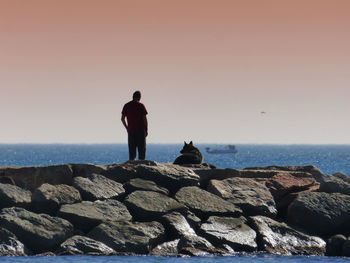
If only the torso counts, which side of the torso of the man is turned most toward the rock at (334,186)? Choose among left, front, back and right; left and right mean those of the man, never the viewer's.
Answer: right

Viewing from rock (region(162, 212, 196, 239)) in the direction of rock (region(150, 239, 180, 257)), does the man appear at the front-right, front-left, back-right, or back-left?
back-right

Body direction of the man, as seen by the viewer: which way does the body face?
away from the camera

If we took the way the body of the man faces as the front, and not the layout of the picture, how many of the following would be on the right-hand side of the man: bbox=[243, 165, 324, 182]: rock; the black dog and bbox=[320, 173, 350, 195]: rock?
3

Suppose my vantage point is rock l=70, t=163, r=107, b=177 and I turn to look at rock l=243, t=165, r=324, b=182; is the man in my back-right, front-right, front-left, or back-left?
front-left

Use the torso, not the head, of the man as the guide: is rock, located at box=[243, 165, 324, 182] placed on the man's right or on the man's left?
on the man's right

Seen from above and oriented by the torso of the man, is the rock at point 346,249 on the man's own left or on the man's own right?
on the man's own right

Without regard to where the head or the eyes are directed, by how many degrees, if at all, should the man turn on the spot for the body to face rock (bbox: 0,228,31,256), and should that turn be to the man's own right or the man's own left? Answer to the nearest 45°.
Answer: approximately 135° to the man's own left

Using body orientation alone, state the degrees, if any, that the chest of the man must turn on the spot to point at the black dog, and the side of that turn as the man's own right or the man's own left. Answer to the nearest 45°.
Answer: approximately 90° to the man's own right
